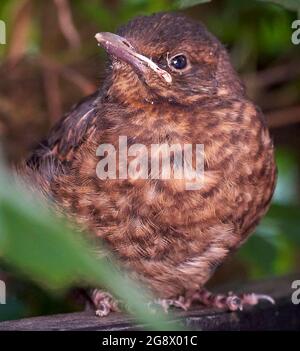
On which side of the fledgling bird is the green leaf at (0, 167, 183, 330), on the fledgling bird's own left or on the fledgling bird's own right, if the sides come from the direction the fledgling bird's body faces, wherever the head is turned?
on the fledgling bird's own right

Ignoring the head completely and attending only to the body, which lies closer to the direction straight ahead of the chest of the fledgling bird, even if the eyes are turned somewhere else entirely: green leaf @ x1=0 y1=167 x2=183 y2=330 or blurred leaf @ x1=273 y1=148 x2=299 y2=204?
the green leaf
